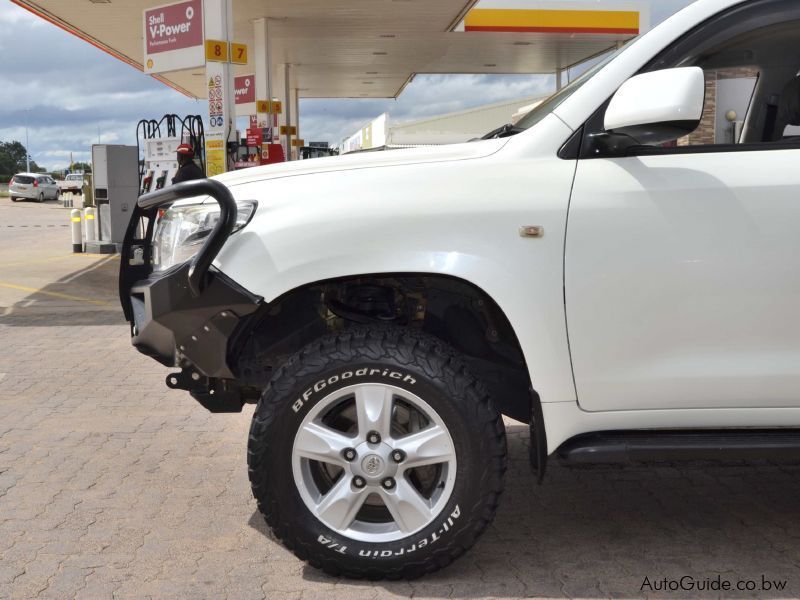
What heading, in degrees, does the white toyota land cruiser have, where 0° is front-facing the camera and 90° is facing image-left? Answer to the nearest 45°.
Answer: approximately 90°

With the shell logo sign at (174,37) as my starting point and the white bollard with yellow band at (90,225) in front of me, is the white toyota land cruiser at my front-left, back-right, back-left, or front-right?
back-left

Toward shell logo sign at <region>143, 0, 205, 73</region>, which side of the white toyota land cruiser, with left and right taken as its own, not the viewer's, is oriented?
right

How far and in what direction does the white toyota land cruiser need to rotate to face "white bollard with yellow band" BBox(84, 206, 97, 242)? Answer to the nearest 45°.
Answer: approximately 45° to its right
